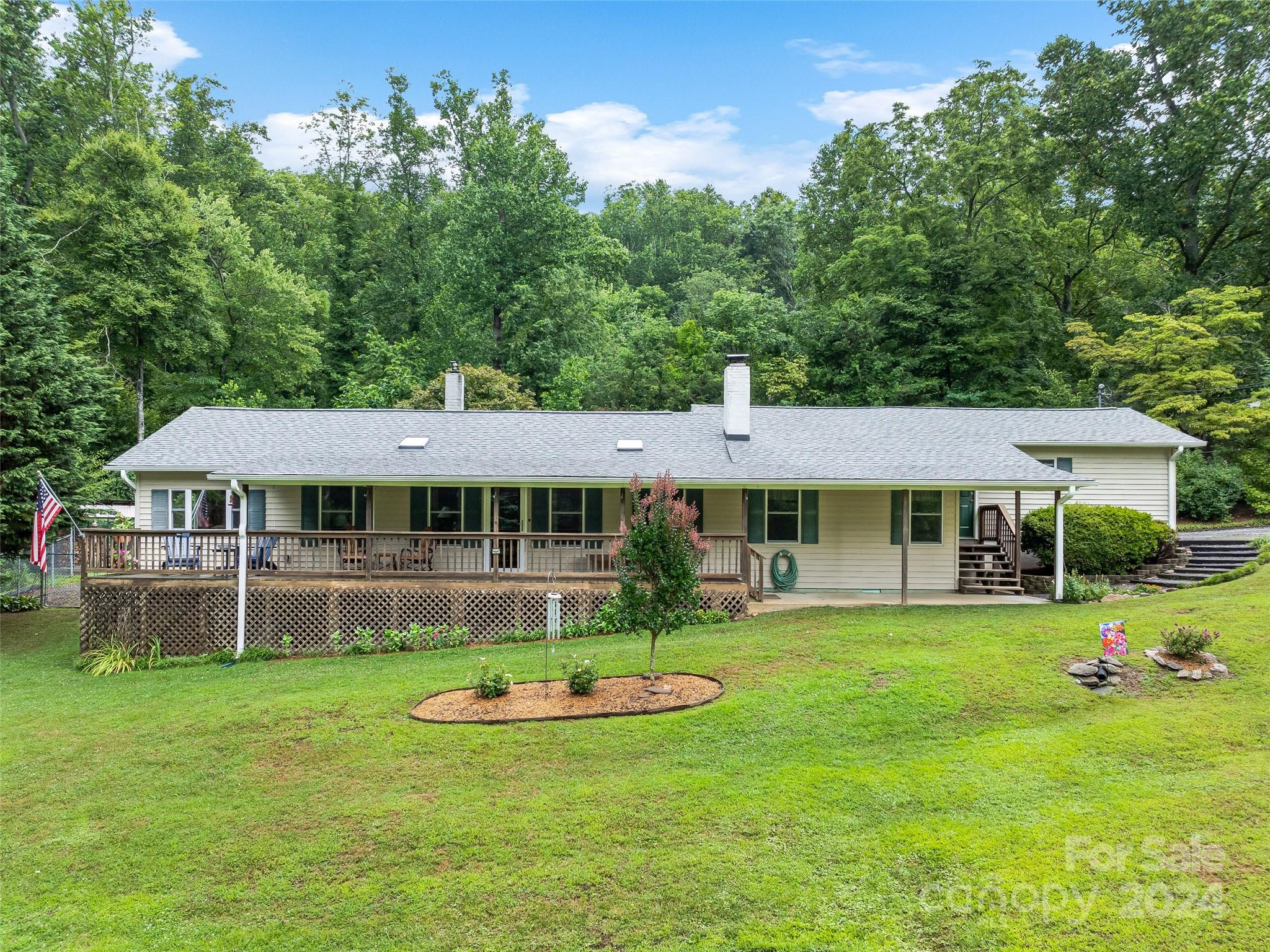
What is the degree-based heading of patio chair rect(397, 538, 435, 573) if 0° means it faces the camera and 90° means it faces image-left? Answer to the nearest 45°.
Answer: approximately 45°

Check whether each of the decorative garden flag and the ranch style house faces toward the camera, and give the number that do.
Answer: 2

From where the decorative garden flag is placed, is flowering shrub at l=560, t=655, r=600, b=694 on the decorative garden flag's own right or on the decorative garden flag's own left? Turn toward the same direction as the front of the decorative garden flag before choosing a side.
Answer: on the decorative garden flag's own right

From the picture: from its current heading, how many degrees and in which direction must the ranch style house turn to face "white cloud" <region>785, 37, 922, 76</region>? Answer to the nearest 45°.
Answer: approximately 135° to its left

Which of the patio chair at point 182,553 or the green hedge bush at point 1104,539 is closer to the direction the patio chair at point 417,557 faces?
the patio chair

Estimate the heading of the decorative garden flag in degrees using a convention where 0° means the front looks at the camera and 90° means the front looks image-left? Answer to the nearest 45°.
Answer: approximately 0°

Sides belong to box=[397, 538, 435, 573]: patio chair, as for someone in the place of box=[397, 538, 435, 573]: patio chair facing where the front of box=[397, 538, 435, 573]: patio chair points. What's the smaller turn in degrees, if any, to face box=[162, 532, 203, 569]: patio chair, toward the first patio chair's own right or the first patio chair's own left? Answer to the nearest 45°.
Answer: approximately 45° to the first patio chair's own right

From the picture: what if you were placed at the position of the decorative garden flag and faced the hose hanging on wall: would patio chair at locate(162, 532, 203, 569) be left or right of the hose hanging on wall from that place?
left

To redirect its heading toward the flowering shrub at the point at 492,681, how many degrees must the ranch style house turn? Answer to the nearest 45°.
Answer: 0° — it already faces it
